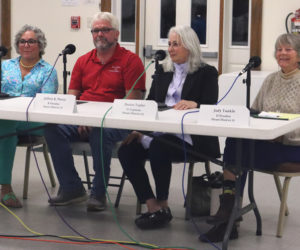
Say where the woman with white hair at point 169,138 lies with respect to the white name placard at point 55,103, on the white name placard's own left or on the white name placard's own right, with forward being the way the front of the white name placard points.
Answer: on the white name placard's own left

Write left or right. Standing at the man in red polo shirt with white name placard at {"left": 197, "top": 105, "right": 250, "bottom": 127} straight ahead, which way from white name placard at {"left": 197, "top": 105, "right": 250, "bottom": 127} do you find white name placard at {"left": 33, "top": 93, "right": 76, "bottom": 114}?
right

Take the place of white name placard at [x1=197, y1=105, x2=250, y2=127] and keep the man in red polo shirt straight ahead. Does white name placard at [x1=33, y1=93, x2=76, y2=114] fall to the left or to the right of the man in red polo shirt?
left

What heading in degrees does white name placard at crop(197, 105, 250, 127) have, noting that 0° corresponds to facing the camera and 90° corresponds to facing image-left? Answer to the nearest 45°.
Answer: approximately 0°

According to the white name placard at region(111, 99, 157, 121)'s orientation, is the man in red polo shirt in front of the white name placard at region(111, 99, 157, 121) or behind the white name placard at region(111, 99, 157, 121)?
behind

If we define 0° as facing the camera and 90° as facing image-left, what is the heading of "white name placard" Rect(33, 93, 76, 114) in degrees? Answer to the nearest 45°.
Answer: approximately 0°
